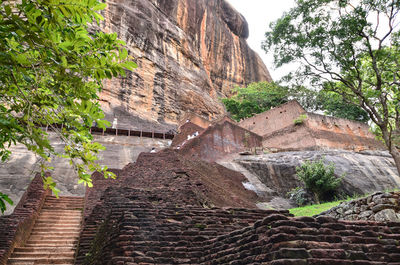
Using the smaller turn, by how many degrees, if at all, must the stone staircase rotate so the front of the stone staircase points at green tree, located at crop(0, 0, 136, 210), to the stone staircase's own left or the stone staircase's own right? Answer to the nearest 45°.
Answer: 0° — it already faces it

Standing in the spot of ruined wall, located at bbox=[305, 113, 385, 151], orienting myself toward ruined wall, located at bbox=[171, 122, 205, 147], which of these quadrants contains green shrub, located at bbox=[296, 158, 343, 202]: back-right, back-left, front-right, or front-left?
front-left

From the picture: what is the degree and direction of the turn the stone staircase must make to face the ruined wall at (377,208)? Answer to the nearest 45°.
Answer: approximately 45° to its left

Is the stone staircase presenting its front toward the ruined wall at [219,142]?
no

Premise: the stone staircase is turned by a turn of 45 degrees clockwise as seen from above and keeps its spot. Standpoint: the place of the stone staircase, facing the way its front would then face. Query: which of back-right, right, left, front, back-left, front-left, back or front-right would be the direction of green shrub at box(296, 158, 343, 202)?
back-left

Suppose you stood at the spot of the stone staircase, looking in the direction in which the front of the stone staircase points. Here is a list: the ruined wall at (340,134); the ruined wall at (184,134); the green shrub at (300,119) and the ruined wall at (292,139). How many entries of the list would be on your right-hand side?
0

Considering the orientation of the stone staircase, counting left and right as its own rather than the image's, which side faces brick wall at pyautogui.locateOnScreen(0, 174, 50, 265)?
right

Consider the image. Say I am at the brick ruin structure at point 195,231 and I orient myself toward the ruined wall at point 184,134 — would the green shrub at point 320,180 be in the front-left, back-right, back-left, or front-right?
front-right

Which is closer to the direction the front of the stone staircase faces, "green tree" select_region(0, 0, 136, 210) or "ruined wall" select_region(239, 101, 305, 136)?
the green tree

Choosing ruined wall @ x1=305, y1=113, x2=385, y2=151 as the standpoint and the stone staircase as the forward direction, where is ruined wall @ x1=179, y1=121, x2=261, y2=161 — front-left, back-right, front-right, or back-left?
front-right

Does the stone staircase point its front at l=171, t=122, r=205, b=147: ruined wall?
no

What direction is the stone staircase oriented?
toward the camera

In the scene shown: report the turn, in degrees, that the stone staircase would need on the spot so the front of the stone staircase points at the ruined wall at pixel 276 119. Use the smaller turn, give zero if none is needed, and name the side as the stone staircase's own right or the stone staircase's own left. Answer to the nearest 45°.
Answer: approximately 135° to the stone staircase's own left
